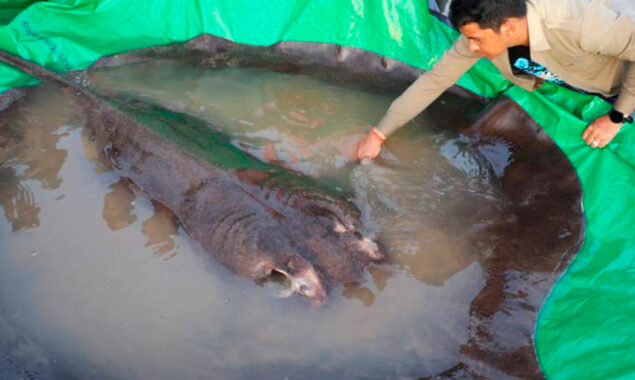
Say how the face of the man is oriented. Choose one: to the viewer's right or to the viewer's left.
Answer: to the viewer's left

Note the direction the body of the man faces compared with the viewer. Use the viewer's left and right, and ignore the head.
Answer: facing the viewer and to the left of the viewer

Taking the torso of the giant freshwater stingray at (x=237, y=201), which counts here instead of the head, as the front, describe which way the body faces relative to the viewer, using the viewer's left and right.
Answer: facing the viewer and to the right of the viewer

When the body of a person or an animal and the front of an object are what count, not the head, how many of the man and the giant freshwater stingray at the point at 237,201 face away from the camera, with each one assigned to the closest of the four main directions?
0

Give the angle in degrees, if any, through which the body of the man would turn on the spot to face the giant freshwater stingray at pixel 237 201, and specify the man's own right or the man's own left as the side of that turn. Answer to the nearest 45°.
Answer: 0° — they already face it
